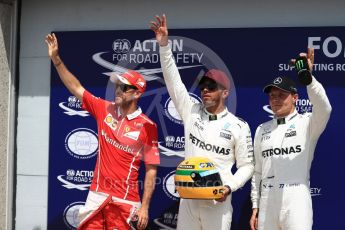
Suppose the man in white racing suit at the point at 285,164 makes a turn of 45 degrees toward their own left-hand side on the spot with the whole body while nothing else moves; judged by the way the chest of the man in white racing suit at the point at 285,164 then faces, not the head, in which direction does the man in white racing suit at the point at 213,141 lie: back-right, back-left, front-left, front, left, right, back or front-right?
right

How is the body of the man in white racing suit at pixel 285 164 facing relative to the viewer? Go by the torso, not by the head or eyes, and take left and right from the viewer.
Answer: facing the viewer and to the left of the viewer
